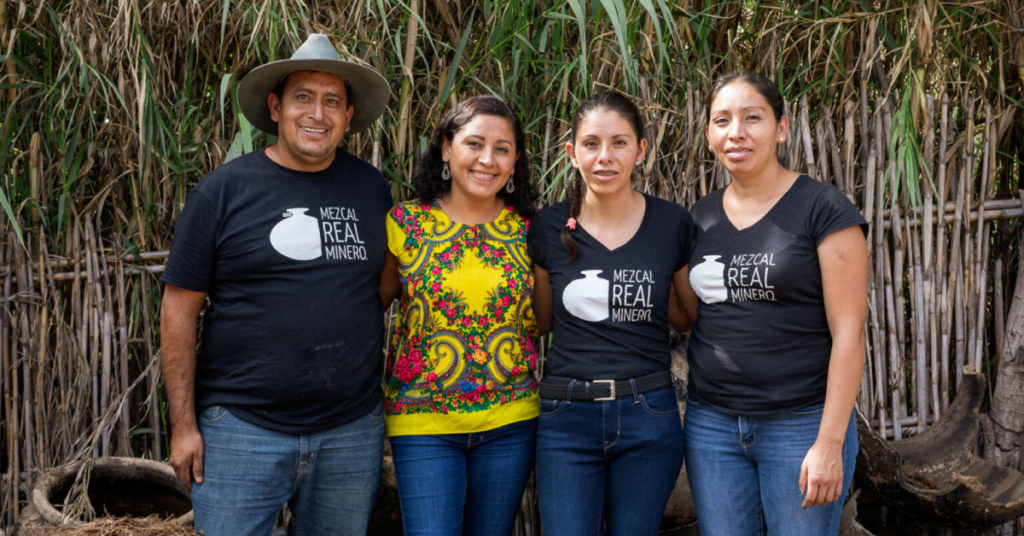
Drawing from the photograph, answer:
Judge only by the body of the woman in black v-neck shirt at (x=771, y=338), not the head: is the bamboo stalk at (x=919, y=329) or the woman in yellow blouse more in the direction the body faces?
the woman in yellow blouse

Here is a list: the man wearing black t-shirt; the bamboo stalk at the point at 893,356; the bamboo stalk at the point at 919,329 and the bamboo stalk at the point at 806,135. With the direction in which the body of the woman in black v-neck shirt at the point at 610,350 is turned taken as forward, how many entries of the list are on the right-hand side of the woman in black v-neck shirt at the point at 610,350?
1

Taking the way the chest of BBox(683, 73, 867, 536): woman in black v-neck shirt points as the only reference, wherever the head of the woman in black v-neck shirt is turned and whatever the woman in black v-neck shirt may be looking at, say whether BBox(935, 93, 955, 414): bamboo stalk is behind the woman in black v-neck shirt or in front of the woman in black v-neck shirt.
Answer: behind

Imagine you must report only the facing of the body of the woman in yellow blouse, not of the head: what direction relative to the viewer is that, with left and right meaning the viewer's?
facing the viewer

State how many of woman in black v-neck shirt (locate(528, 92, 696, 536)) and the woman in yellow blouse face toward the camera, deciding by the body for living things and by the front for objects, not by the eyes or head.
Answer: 2

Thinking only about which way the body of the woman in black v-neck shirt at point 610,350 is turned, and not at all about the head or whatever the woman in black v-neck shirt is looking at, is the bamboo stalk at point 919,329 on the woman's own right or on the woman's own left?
on the woman's own left

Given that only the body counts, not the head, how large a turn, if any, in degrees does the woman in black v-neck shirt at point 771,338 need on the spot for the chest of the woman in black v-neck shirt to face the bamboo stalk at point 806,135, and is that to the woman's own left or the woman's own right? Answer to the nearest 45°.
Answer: approximately 135° to the woman's own right

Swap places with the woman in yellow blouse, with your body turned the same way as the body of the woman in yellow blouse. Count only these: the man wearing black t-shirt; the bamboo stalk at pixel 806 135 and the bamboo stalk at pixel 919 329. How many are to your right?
1
